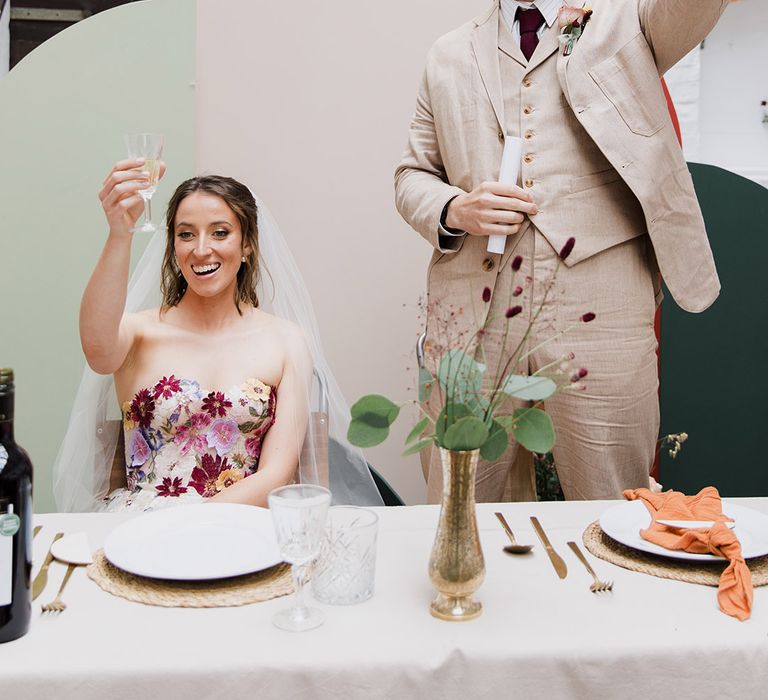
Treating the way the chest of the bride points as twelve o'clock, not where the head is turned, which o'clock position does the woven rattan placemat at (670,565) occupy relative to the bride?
The woven rattan placemat is roughly at 11 o'clock from the bride.

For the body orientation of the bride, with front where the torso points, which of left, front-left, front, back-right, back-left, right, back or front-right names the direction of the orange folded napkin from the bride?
front-left

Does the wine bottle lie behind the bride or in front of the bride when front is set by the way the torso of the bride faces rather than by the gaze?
in front

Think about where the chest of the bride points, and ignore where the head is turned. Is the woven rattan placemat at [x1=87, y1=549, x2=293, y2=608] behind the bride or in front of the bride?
in front

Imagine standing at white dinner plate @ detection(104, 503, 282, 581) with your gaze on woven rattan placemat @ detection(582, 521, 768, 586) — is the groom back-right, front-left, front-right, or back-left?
front-left

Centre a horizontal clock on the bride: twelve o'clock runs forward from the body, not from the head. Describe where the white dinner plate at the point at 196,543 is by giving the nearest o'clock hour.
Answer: The white dinner plate is roughly at 12 o'clock from the bride.

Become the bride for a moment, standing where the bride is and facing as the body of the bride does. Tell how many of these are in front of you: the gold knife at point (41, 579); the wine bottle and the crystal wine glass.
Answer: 3

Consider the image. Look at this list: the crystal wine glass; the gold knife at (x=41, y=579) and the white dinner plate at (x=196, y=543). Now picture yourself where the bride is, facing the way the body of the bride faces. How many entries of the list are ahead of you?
3

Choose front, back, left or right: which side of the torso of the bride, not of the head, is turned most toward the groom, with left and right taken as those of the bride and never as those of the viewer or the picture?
left

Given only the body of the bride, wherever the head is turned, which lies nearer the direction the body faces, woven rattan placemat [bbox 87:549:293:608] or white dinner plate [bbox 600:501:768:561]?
the woven rattan placemat

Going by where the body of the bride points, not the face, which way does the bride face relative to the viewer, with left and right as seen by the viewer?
facing the viewer

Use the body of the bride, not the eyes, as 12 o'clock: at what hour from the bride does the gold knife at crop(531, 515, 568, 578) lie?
The gold knife is roughly at 11 o'clock from the bride.

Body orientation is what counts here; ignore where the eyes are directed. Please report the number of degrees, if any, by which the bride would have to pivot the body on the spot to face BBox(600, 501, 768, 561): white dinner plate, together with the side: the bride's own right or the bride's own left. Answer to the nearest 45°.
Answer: approximately 45° to the bride's own left

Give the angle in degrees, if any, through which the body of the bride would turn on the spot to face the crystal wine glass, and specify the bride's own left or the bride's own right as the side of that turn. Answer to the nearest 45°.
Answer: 0° — they already face it

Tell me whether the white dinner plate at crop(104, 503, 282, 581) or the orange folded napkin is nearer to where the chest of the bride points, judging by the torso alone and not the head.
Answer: the white dinner plate

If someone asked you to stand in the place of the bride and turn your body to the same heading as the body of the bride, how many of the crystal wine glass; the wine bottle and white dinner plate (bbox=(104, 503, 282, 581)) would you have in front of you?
3
